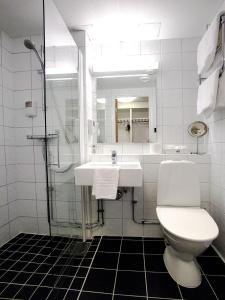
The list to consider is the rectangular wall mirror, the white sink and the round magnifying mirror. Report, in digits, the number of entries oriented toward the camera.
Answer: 3

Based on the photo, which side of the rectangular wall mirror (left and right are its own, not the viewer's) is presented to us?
front

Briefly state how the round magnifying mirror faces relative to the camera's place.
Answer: facing the viewer

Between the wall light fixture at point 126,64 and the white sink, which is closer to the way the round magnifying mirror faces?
the white sink

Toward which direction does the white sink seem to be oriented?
toward the camera

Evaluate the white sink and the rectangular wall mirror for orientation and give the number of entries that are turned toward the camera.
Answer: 2
